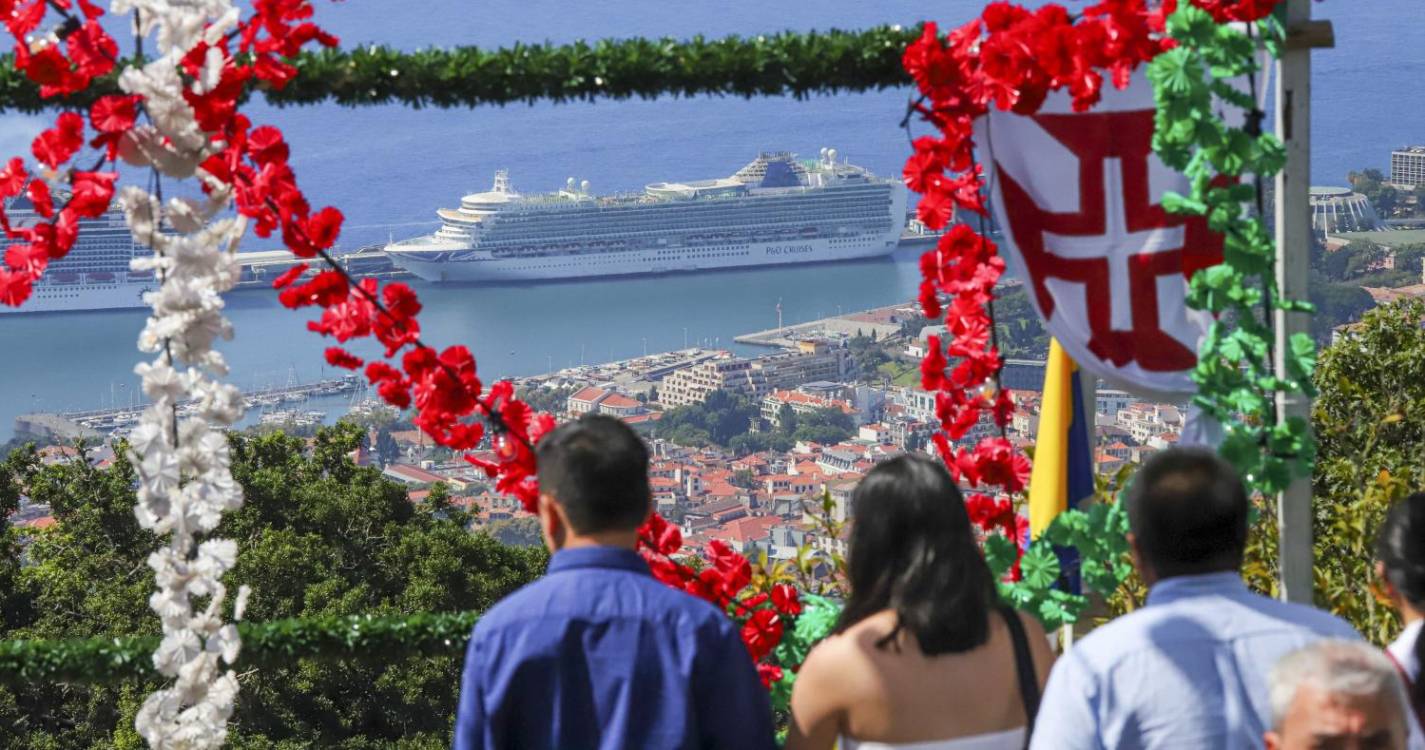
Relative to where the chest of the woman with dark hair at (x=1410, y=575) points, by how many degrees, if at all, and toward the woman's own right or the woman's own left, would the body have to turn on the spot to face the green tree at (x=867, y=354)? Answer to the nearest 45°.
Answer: approximately 45° to the woman's own right

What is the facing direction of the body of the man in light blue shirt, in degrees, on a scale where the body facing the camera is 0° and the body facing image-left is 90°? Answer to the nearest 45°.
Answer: approximately 180°

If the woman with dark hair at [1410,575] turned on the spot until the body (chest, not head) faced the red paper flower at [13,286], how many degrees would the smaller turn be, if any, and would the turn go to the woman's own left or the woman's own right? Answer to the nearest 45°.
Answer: approximately 45° to the woman's own left

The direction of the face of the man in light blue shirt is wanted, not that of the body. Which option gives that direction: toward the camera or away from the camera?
away from the camera

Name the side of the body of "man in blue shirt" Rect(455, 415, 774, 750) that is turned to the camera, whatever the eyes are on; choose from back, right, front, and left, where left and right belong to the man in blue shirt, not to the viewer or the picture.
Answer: back

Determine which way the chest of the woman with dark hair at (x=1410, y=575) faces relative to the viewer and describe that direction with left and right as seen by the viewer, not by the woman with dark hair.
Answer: facing away from the viewer and to the left of the viewer

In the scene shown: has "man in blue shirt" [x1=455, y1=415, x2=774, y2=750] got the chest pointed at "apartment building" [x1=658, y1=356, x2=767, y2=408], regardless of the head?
yes

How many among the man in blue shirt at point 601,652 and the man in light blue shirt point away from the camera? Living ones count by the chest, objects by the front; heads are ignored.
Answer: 2
